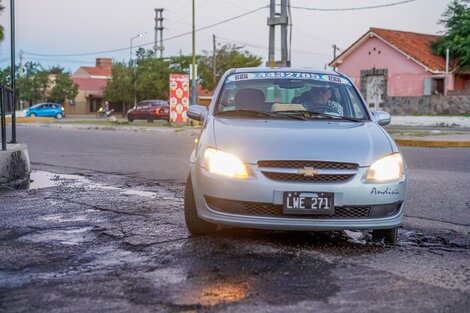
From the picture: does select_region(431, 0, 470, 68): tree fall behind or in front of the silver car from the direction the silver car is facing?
behind

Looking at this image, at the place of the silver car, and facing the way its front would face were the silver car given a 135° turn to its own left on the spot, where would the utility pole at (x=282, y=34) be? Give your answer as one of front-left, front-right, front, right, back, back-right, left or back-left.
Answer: front-left

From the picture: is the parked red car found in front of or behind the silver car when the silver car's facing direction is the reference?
behind

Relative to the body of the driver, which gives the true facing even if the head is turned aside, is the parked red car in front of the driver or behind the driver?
behind

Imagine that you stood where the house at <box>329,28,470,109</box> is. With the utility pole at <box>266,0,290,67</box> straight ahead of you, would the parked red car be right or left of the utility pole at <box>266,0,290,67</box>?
right

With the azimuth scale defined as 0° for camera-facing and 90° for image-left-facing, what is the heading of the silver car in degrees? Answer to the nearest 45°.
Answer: approximately 0°

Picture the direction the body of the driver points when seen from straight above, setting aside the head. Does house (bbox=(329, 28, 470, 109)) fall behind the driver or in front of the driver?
behind

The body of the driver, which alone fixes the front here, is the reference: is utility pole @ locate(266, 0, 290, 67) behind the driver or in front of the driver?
behind

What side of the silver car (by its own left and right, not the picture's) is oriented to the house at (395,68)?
back
